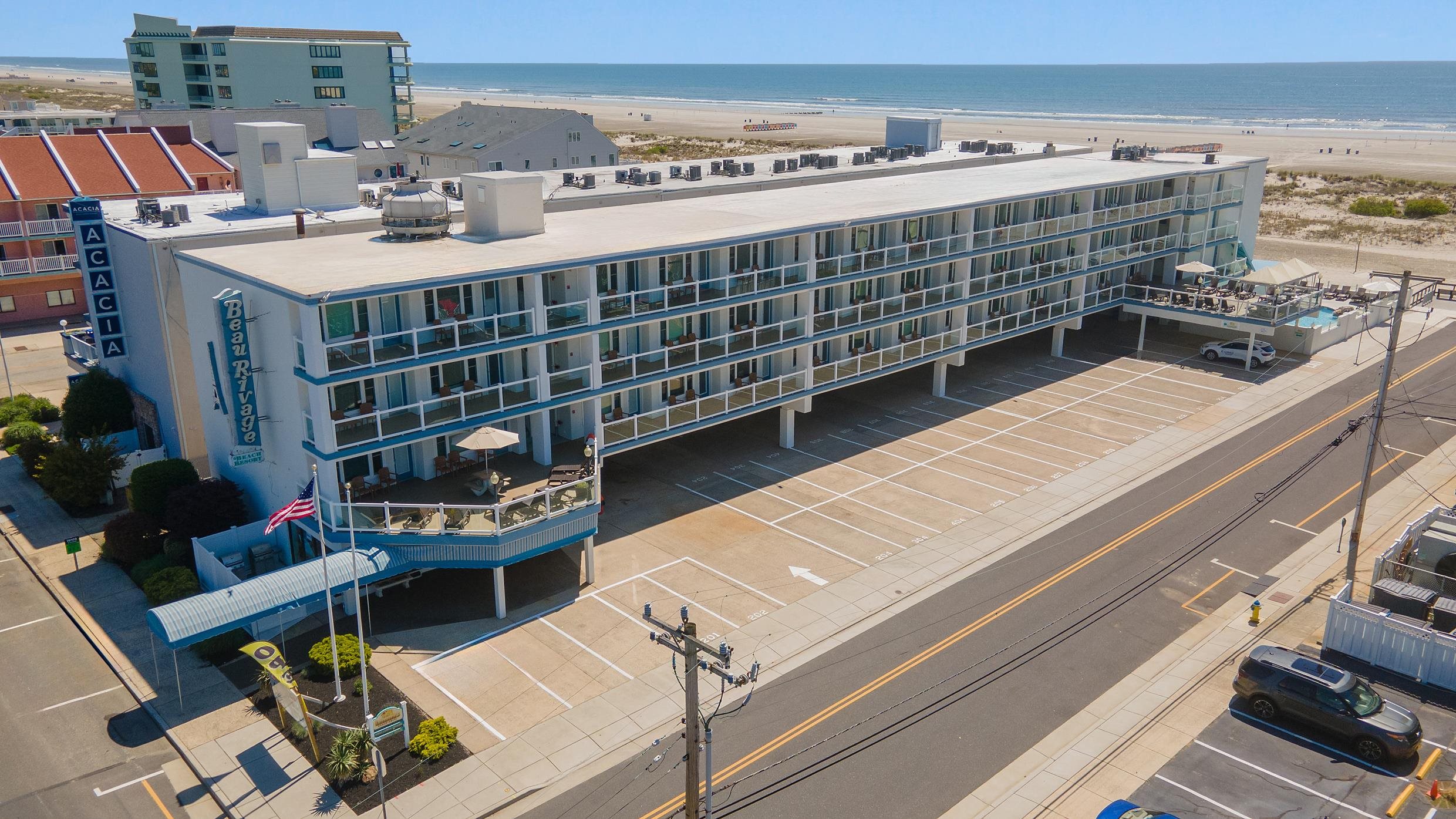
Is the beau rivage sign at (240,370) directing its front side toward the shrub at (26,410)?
no

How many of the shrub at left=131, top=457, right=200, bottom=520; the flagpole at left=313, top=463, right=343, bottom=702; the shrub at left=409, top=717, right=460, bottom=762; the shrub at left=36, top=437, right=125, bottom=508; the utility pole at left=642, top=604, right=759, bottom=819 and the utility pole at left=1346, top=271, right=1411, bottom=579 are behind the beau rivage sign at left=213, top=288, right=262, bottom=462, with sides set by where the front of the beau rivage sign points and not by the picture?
2

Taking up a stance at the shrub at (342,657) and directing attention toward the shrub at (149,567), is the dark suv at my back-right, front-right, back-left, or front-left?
back-right

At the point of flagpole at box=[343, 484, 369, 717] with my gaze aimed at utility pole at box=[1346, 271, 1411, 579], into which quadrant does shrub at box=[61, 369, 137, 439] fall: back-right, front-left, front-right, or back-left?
back-left

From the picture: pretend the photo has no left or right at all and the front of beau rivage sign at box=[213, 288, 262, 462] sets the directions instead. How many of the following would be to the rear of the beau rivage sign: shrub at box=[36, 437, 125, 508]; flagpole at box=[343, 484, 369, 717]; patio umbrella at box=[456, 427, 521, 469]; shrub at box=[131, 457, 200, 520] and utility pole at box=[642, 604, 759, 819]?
2
